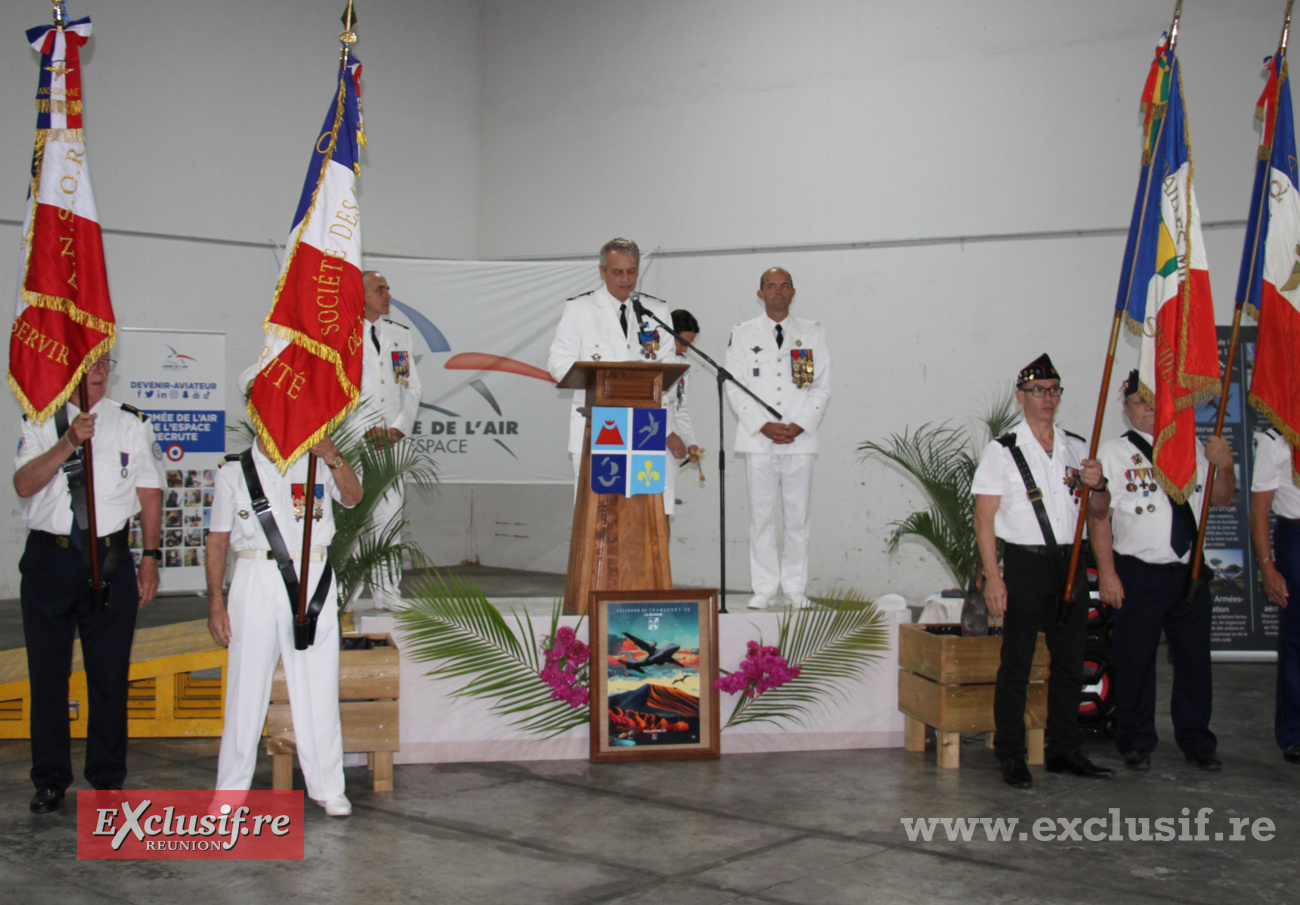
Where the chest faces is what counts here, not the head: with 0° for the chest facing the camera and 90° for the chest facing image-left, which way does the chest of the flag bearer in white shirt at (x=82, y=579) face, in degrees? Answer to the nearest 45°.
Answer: approximately 0°

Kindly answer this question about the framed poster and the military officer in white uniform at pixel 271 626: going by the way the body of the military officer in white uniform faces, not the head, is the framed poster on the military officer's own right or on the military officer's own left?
on the military officer's own left

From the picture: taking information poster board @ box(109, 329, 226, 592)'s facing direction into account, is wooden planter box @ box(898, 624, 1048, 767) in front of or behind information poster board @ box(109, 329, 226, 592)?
in front

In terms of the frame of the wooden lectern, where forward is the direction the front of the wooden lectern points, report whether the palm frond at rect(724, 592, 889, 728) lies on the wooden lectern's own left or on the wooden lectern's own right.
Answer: on the wooden lectern's own left

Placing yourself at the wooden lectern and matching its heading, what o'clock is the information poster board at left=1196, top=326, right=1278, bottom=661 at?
The information poster board is roughly at 8 o'clock from the wooden lectern.

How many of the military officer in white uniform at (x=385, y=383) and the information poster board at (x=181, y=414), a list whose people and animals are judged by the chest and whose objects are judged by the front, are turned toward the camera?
2

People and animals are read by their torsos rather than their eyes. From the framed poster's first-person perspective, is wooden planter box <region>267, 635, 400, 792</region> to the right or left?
on its right

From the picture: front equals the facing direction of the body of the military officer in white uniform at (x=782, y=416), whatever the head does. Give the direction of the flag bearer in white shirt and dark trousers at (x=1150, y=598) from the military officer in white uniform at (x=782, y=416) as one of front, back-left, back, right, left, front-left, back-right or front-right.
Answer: front-left

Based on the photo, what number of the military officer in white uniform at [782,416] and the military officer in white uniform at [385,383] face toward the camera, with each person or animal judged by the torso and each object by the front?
2

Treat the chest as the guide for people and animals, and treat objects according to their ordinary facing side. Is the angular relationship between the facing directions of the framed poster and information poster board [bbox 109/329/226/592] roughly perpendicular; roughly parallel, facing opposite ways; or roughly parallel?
roughly parallel

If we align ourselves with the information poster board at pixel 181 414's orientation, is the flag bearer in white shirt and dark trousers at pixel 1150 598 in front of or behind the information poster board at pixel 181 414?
in front

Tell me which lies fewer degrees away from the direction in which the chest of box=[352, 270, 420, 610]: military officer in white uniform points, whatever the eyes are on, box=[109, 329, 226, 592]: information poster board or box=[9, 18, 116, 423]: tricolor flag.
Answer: the tricolor flag

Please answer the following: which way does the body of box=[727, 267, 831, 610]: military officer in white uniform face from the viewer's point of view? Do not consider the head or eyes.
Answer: toward the camera

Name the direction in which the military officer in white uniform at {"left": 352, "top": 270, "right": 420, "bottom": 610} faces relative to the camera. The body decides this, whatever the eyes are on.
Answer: toward the camera

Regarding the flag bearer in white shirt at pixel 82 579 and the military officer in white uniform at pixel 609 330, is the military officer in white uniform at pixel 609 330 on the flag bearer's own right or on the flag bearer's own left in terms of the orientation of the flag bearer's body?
on the flag bearer's own left

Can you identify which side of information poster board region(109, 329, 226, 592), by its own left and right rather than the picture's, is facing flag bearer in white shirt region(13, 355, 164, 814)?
front
